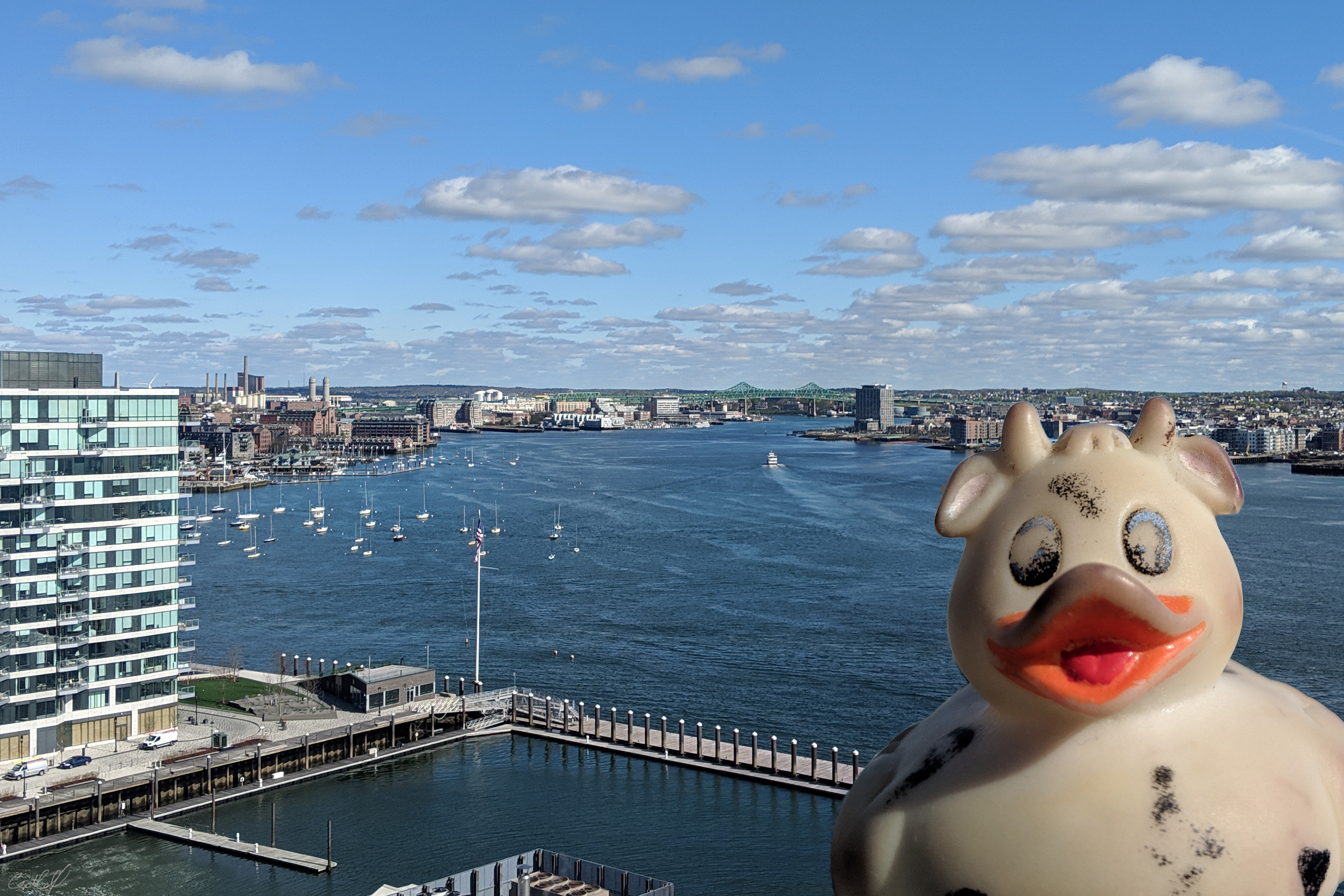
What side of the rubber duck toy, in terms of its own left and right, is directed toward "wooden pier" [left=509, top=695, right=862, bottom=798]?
back

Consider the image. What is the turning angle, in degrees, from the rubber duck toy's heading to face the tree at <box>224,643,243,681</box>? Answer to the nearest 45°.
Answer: approximately 135° to its right

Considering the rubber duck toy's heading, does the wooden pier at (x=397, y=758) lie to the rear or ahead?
to the rear

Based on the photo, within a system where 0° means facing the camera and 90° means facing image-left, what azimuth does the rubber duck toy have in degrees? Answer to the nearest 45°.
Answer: approximately 0°

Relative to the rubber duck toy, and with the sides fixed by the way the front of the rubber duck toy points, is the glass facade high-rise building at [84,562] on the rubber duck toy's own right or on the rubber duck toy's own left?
on the rubber duck toy's own right

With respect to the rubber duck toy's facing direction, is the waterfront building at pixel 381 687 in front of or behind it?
behind

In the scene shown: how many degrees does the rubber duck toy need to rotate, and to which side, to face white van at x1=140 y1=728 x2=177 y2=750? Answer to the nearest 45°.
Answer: approximately 135° to its right
